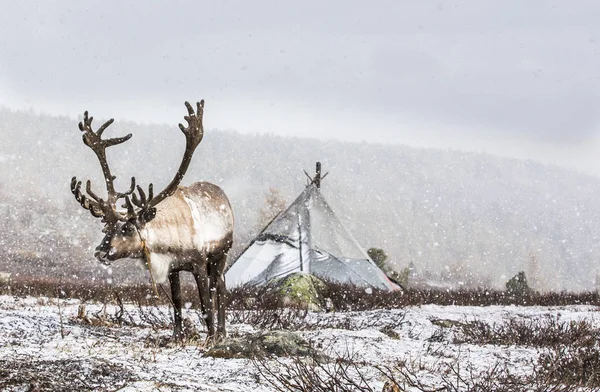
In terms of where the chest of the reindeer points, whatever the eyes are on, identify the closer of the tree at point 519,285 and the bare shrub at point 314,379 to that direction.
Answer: the bare shrub

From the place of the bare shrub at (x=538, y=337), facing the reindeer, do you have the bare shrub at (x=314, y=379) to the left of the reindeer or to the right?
left

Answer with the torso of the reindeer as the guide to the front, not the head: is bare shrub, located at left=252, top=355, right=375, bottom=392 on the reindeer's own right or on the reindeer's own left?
on the reindeer's own left

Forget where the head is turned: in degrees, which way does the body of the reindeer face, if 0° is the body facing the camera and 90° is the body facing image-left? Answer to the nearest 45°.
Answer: approximately 45°

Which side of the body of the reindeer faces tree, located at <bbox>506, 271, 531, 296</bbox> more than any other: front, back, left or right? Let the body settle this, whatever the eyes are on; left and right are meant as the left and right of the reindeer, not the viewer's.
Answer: back

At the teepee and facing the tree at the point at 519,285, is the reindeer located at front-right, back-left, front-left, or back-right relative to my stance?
back-right

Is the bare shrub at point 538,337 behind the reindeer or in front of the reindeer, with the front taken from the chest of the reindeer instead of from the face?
behind

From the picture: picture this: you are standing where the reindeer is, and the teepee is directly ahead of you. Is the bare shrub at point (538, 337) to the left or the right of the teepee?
right

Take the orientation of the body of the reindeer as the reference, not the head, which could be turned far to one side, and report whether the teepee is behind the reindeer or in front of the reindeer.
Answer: behind
